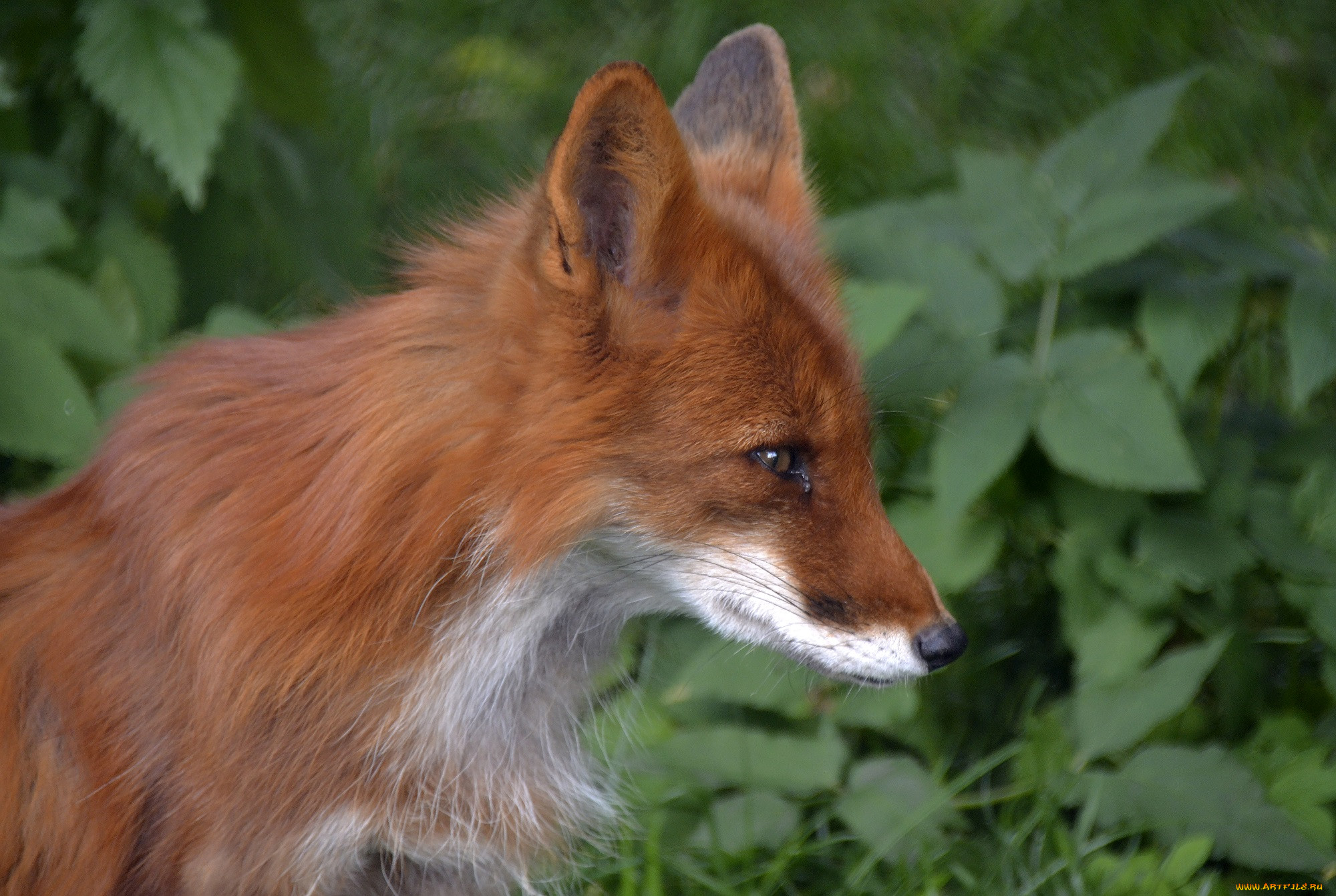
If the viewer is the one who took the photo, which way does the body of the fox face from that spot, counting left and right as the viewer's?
facing to the right of the viewer
